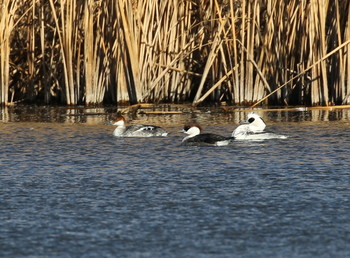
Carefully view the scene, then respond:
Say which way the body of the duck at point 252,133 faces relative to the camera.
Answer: to the viewer's left

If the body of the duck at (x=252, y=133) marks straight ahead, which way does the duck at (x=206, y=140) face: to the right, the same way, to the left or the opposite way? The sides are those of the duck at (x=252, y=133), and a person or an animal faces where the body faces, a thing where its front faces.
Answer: the same way

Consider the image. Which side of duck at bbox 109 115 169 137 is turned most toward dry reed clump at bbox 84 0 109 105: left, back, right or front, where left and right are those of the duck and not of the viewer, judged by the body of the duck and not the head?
right

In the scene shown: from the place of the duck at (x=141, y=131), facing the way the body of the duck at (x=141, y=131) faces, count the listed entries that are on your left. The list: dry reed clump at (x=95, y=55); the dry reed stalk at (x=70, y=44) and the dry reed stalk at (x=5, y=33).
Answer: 0

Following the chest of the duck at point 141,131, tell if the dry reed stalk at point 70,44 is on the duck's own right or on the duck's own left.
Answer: on the duck's own right

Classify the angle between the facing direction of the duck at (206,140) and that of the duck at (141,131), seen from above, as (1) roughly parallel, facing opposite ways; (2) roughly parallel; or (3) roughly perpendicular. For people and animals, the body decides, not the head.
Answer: roughly parallel

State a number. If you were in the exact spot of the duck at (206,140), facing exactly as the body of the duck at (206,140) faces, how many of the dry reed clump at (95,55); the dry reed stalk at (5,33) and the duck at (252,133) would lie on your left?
0

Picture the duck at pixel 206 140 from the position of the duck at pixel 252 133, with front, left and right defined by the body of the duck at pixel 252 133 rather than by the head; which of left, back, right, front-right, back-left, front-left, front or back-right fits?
front-left

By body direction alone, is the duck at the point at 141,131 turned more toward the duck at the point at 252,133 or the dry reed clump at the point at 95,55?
the dry reed clump

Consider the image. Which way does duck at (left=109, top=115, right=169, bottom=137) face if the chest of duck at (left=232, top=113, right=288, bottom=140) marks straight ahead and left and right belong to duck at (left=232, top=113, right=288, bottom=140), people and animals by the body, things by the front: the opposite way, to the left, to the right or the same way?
the same way

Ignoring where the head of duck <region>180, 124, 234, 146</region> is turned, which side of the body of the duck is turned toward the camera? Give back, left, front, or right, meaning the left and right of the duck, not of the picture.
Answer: left

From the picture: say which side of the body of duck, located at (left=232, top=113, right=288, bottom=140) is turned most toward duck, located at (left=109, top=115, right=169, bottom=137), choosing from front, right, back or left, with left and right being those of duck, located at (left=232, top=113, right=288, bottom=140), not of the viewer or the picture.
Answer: front

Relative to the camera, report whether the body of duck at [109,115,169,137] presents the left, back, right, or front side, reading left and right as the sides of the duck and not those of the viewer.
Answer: left

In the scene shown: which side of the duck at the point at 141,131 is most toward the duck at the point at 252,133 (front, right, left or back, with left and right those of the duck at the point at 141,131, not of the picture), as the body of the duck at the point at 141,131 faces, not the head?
back

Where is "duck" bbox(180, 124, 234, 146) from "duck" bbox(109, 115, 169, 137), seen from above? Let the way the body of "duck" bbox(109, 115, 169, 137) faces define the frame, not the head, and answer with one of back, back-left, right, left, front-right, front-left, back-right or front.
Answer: back-left

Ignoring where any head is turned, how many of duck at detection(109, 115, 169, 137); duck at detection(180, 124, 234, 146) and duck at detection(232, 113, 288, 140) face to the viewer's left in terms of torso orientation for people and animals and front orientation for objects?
3
